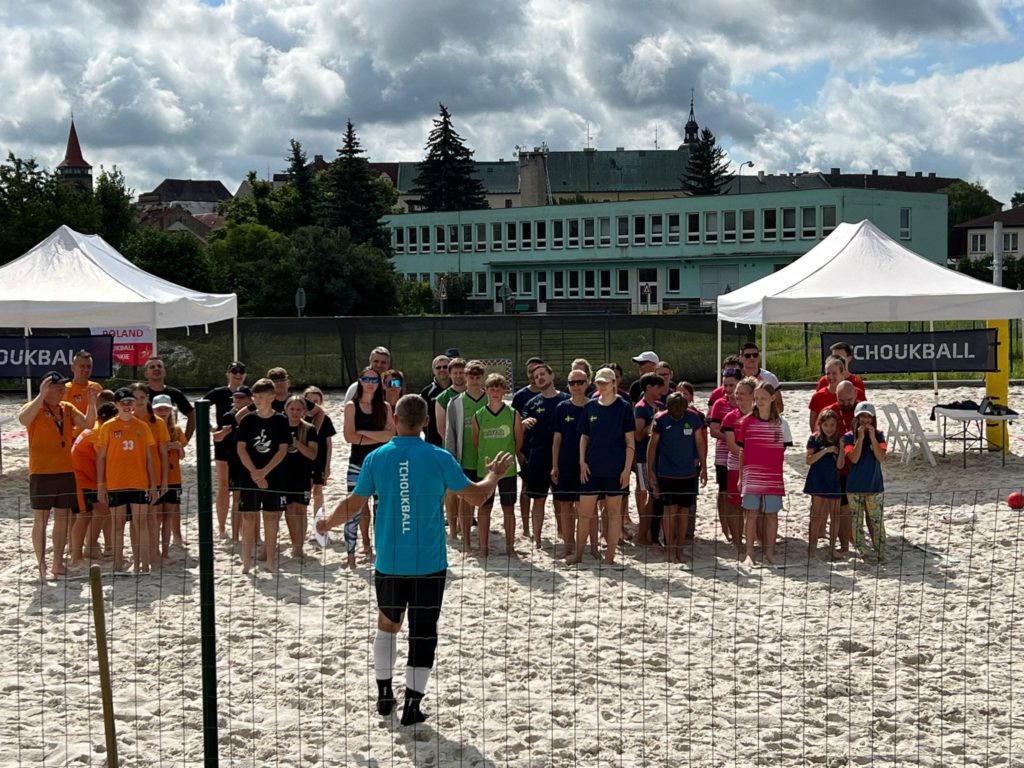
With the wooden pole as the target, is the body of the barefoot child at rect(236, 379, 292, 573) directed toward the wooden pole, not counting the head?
yes

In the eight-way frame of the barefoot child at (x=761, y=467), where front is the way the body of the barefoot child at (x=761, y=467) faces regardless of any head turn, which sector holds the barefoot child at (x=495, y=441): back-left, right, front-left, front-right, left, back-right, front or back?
right

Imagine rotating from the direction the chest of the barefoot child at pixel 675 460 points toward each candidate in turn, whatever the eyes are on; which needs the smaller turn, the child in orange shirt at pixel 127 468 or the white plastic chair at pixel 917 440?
the child in orange shirt

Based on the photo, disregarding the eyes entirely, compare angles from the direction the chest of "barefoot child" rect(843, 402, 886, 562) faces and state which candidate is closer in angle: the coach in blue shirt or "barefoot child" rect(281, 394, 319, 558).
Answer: the coach in blue shirt

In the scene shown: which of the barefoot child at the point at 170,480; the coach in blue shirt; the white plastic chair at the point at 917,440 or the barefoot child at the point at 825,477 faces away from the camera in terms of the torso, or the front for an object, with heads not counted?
the coach in blue shirt

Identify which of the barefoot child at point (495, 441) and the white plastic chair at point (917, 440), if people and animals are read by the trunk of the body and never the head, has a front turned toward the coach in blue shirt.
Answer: the barefoot child

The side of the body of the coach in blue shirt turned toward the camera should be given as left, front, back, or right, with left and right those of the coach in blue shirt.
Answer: back

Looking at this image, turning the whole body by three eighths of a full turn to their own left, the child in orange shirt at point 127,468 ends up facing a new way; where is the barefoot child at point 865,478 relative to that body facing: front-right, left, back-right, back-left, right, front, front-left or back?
front-right

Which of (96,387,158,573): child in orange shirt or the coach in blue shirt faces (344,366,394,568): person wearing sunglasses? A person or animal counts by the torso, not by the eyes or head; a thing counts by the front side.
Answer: the coach in blue shirt

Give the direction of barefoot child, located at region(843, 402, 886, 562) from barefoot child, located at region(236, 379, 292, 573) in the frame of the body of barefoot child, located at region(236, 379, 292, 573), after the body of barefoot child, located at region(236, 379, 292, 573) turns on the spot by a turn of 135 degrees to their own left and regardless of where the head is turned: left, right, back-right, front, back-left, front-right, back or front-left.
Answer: front-right

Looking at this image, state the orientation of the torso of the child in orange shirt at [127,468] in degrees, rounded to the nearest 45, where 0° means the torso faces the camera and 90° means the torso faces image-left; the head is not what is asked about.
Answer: approximately 0°

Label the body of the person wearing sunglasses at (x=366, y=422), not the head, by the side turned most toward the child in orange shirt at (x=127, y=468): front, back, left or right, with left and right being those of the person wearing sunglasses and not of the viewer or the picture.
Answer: right

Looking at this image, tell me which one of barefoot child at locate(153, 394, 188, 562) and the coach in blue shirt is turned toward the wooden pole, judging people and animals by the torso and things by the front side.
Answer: the barefoot child
